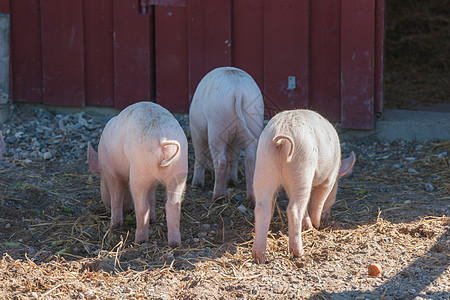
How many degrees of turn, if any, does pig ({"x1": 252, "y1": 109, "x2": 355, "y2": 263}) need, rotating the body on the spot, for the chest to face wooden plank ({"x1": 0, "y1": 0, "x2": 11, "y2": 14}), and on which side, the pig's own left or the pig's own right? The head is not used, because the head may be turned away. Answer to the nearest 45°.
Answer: approximately 90° to the pig's own left

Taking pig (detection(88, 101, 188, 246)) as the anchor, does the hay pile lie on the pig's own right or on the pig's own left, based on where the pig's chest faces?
on the pig's own right

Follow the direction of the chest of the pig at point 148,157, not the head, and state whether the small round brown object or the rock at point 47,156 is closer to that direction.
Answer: the rock

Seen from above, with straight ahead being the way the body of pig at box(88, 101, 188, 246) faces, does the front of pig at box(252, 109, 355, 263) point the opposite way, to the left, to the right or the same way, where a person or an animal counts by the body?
to the right

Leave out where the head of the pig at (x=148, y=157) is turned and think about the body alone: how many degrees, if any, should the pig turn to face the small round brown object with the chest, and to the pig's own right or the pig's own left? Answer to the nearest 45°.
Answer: approximately 180°

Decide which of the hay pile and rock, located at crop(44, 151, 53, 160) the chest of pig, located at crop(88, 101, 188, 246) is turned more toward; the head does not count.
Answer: the rock

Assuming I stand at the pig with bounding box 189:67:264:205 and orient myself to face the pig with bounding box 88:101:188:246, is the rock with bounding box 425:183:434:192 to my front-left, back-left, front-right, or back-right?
back-left

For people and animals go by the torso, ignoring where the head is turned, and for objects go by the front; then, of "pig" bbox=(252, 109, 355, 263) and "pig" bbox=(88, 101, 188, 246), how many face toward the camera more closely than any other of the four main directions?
0

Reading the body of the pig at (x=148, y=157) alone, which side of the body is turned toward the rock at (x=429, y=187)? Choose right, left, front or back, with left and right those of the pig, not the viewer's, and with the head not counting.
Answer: right

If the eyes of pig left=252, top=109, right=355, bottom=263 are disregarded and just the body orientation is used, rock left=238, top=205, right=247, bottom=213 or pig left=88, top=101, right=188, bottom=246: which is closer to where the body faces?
the rock

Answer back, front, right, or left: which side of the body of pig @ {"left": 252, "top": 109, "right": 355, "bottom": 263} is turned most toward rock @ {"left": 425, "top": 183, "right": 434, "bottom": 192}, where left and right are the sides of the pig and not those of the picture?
front

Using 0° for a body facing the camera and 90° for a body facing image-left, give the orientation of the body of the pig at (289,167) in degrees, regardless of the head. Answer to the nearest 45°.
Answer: approximately 225°

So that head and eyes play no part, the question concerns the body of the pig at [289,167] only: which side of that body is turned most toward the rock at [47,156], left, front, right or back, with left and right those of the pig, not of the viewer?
left

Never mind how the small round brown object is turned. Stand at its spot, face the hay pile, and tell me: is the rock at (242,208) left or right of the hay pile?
left

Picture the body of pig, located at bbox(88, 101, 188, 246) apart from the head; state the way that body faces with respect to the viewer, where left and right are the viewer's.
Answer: facing away from the viewer and to the left of the viewer
